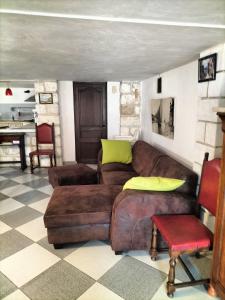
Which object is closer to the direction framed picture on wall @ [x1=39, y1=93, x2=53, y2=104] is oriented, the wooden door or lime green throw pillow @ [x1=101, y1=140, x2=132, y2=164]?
the lime green throw pillow

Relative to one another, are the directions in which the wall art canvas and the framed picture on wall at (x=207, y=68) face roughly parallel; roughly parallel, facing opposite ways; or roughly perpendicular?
roughly parallel

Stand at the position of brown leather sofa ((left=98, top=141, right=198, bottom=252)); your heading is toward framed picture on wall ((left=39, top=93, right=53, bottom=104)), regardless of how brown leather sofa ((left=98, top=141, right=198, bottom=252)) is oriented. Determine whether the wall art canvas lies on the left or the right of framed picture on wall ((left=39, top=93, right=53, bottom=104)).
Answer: right

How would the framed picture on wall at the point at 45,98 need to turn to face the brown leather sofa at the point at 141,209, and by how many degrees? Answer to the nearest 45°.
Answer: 0° — it already faces it

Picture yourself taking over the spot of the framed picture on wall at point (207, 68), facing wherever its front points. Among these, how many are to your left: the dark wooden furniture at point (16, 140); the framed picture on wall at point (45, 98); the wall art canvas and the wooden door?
0

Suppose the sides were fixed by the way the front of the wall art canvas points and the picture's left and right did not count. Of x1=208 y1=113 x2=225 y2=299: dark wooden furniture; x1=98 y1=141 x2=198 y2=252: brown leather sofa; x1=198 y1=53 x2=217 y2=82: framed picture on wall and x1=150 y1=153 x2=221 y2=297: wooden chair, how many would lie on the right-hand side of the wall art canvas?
0

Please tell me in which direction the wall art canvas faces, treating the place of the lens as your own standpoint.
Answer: facing the viewer and to the left of the viewer

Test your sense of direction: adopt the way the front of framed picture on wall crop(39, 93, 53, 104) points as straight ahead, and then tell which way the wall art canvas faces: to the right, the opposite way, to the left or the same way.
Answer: to the right

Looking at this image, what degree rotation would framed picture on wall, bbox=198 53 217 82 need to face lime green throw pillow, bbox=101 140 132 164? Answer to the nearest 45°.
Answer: approximately 90° to its right

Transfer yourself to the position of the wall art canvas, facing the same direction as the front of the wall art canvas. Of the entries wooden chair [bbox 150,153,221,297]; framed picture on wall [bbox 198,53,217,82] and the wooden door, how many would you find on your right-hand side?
1

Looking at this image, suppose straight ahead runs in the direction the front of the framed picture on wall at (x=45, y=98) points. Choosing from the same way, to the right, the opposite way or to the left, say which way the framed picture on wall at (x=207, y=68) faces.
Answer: to the right

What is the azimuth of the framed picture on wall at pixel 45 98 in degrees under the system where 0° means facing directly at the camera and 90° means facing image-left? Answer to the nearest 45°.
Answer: approximately 0°

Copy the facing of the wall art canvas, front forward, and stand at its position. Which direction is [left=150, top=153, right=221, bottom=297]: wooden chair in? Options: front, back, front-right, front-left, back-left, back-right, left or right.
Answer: front-left

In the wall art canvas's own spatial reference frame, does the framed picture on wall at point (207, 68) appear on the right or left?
on its left
